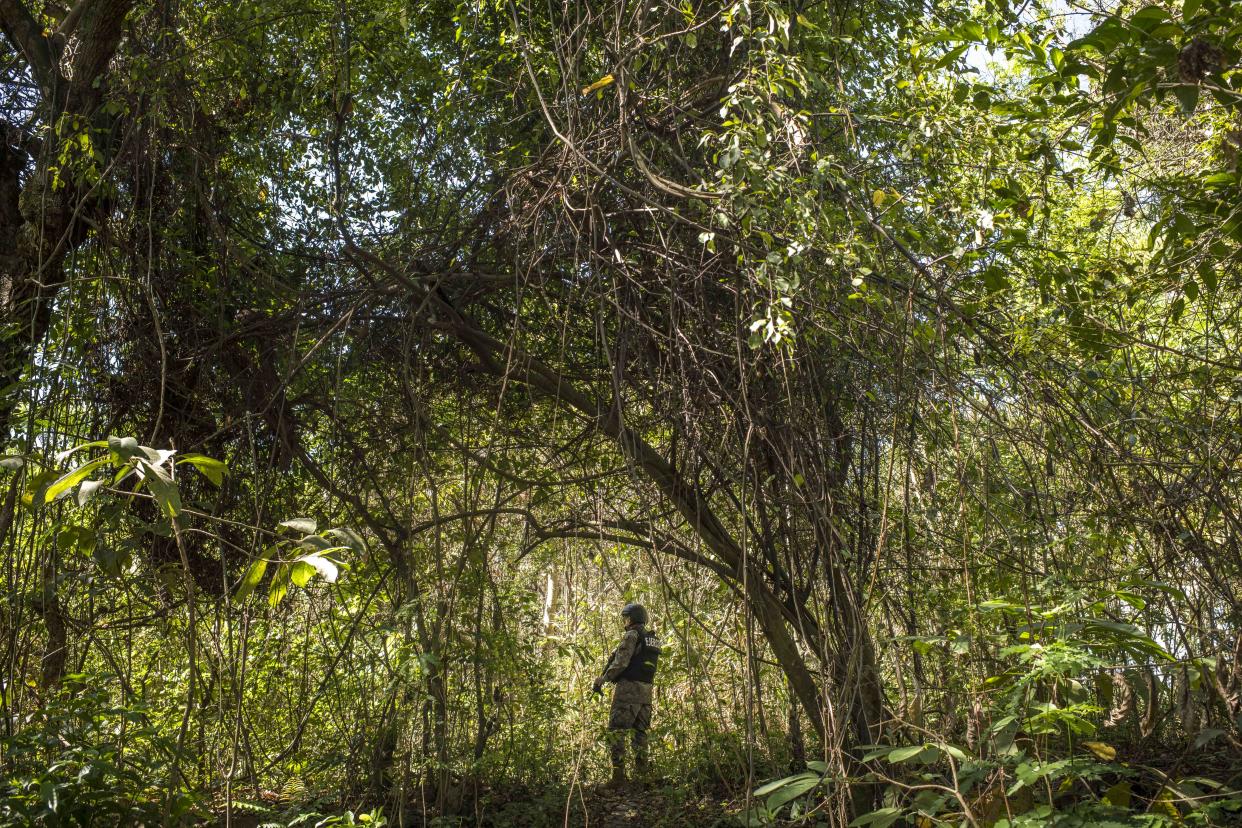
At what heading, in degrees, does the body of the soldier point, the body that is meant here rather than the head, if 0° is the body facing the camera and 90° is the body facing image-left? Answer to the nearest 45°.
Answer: approximately 135°

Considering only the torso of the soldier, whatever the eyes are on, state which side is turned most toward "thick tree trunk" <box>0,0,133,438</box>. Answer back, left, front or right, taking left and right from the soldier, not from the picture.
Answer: left

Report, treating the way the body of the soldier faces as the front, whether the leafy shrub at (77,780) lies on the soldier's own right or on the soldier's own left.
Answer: on the soldier's own left
